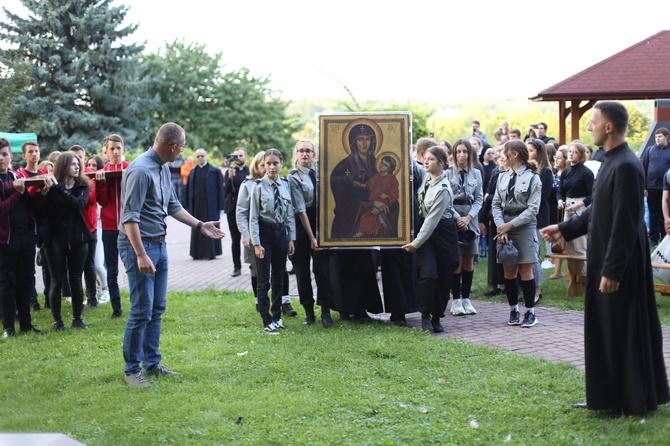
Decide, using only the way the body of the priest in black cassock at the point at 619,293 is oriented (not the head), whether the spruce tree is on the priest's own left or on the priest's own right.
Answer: on the priest's own right

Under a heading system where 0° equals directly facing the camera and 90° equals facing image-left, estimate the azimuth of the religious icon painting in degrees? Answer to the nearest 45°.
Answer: approximately 0°

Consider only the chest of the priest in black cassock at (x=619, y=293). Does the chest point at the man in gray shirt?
yes

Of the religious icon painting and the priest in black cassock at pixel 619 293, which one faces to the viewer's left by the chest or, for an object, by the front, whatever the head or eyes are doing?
the priest in black cassock

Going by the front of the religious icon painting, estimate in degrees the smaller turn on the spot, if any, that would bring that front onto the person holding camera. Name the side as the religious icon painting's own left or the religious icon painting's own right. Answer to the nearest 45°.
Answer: approximately 135° to the religious icon painting's own right

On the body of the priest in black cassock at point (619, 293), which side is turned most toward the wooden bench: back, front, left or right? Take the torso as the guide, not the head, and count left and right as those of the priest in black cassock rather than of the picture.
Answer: right

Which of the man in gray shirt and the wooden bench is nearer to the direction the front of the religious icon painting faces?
the man in gray shirt

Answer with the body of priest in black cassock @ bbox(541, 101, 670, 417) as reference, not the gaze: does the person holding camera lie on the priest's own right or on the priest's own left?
on the priest's own right

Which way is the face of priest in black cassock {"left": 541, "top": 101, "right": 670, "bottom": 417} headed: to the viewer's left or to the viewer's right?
to the viewer's left

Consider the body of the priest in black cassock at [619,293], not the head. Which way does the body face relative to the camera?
to the viewer's left

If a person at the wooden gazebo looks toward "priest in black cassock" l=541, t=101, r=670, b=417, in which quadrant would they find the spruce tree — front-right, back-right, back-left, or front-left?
back-right

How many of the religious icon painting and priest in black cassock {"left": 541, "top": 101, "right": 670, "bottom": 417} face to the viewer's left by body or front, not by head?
1

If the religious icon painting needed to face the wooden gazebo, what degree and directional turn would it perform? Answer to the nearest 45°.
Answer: approximately 135° to its left
